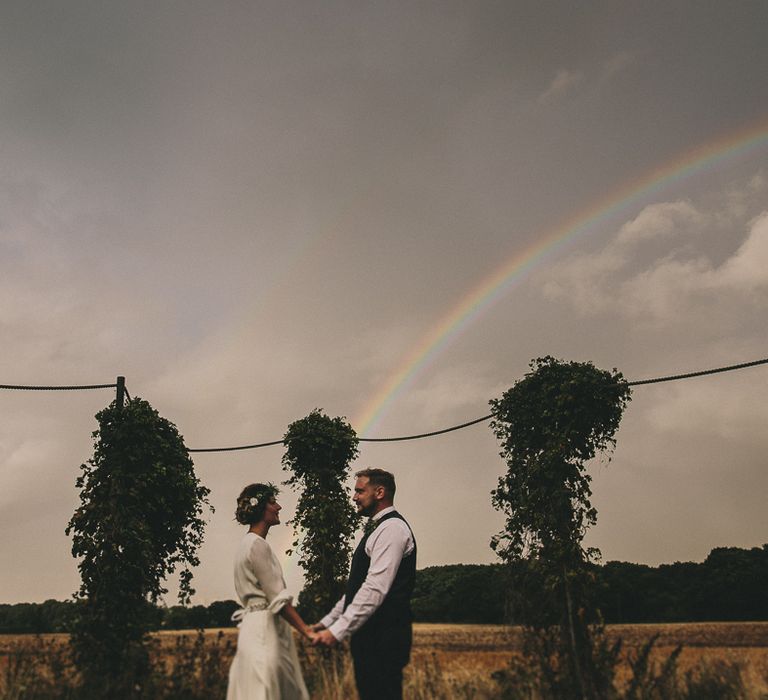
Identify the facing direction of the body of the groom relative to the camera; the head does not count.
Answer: to the viewer's left

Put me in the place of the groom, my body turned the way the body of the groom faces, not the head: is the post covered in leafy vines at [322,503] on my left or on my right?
on my right

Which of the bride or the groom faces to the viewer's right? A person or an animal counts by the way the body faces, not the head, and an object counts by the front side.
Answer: the bride

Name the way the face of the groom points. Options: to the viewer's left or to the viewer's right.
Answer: to the viewer's left

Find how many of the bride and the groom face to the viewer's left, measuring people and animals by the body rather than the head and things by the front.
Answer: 1

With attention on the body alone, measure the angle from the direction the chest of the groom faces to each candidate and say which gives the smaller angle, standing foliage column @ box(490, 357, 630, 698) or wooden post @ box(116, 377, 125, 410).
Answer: the wooden post

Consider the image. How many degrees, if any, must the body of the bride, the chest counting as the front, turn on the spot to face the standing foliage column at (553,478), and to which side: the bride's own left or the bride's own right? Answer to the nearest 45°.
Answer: approximately 45° to the bride's own left

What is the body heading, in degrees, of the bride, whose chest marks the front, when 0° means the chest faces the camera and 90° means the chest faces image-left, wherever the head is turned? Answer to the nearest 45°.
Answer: approximately 270°

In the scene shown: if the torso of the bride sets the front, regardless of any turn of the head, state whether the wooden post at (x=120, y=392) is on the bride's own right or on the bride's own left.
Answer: on the bride's own left

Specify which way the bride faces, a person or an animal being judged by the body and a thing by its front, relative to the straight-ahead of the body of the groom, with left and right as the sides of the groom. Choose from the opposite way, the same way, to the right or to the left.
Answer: the opposite way
